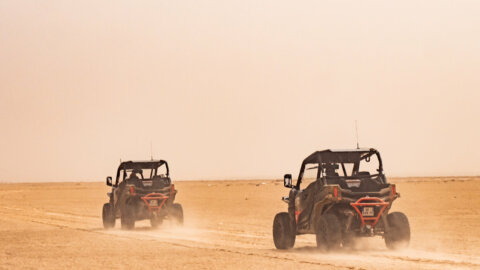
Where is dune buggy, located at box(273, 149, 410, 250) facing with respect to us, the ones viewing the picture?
facing away from the viewer and to the left of the viewer

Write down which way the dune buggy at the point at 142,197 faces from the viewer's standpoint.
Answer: facing away from the viewer and to the left of the viewer
